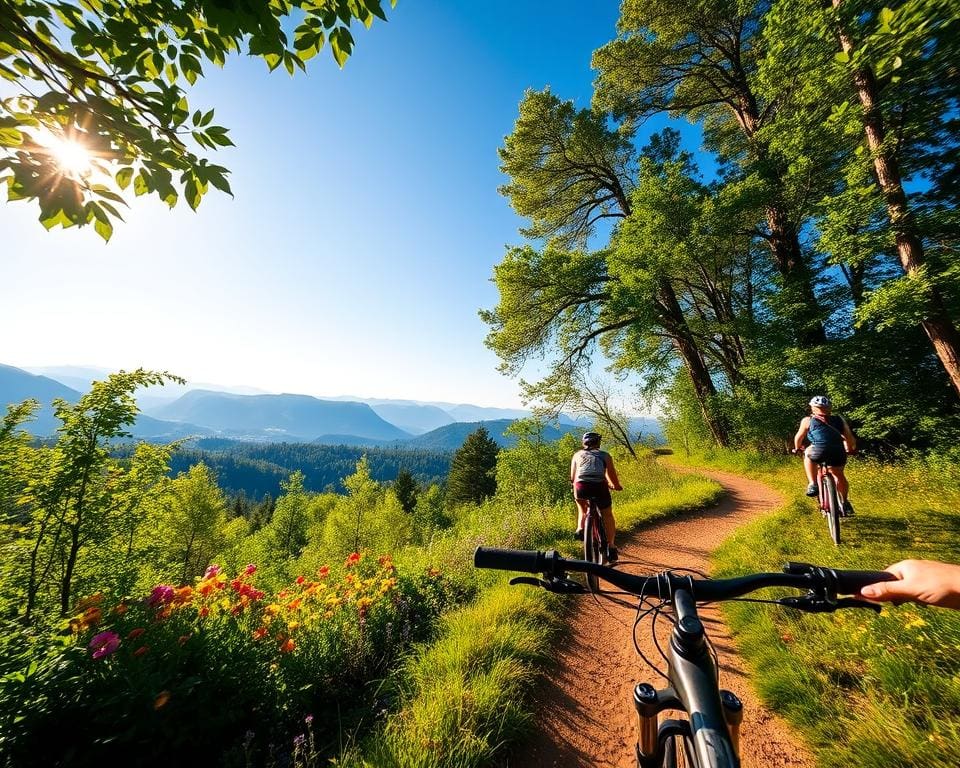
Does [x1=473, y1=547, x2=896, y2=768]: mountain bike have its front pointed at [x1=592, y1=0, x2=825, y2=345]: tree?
yes

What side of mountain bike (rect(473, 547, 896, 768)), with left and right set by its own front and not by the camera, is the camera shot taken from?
back

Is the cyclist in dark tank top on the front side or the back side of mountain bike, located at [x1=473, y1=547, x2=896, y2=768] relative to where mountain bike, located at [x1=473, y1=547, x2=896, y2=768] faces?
on the front side

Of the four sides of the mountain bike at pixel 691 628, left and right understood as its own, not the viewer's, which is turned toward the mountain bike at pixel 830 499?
front

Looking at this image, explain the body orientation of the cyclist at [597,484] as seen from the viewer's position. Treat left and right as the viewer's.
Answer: facing away from the viewer

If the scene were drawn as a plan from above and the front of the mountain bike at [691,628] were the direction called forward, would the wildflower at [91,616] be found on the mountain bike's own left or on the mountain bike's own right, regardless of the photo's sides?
on the mountain bike's own left

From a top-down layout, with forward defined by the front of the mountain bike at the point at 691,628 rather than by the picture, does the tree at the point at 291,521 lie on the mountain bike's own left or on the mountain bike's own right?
on the mountain bike's own left
